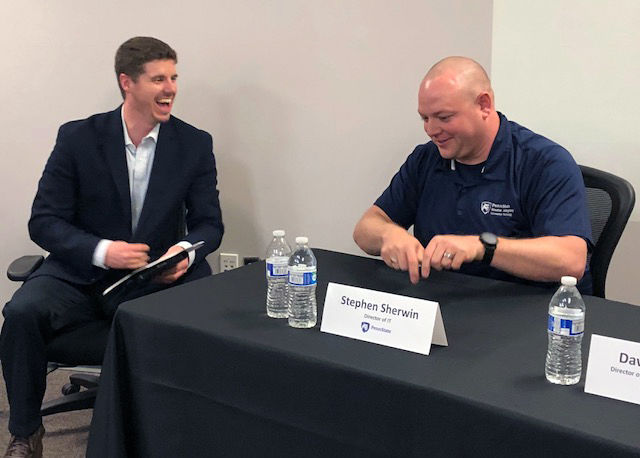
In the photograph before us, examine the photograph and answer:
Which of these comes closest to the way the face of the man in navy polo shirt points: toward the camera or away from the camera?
toward the camera

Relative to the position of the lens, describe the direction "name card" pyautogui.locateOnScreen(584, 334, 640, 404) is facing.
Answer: facing the viewer

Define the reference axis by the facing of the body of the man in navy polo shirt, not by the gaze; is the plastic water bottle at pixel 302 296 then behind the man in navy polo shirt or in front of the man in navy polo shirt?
in front

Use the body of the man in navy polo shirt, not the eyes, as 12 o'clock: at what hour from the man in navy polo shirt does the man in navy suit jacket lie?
The man in navy suit jacket is roughly at 2 o'clock from the man in navy polo shirt.

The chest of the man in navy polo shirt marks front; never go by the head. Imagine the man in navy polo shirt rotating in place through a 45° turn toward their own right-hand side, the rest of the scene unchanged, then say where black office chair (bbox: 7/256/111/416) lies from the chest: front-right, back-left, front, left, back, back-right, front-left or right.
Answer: front

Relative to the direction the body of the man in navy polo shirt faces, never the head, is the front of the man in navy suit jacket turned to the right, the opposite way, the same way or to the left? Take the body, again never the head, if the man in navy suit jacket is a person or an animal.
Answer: to the left

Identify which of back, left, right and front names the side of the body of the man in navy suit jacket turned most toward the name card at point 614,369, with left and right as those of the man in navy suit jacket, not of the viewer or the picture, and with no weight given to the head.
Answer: front

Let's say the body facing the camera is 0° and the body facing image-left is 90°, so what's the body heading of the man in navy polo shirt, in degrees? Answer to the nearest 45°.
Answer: approximately 45°

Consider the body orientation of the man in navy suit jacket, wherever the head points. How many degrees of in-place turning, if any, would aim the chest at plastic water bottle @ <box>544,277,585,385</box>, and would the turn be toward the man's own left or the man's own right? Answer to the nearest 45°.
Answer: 0° — they already face it

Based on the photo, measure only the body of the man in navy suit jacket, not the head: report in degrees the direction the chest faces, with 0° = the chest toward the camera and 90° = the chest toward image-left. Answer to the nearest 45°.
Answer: approximately 0°

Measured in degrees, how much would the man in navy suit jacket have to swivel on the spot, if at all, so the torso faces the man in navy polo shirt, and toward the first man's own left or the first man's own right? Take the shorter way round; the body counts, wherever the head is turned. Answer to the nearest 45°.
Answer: approximately 45° to the first man's own left

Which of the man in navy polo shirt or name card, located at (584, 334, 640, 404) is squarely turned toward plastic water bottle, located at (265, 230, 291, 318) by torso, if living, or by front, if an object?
the man in navy polo shirt

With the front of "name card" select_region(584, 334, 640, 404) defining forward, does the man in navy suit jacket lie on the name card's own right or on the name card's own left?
on the name card's own right

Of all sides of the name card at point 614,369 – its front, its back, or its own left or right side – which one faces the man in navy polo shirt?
back

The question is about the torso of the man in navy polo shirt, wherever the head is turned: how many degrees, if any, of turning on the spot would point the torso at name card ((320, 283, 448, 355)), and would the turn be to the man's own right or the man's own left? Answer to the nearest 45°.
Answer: approximately 45° to the man's own left
